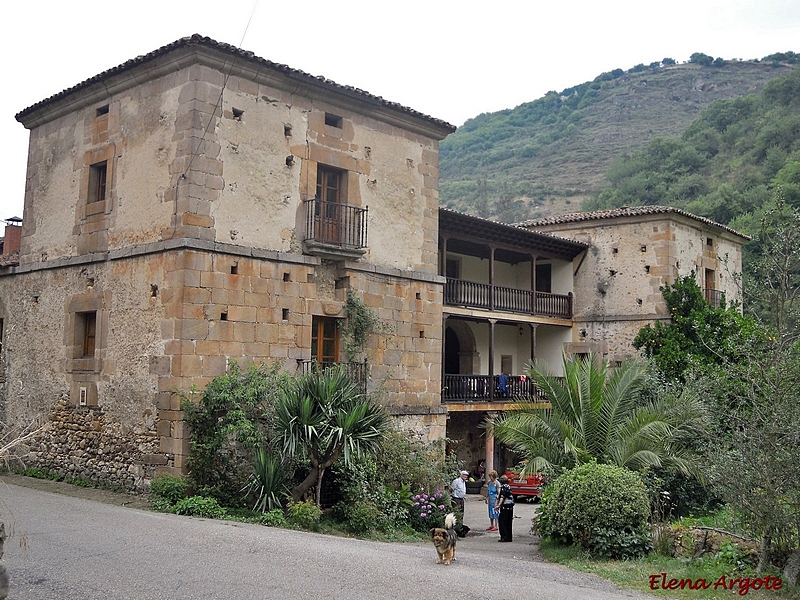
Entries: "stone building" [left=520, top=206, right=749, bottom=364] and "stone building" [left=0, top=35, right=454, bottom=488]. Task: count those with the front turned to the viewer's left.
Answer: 0

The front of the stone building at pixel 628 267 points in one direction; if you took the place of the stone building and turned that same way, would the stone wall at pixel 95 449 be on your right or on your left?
on your right

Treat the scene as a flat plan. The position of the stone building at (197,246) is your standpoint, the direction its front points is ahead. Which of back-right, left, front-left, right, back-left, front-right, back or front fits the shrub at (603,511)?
front

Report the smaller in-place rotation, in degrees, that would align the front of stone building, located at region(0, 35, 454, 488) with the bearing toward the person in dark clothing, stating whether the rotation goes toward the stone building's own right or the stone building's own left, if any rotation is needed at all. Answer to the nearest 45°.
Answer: approximately 45° to the stone building's own left

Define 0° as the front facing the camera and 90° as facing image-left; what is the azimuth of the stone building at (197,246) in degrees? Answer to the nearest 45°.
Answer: approximately 315°

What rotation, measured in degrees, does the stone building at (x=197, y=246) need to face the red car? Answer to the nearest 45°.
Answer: approximately 90° to its left

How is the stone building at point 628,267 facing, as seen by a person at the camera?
facing the viewer and to the right of the viewer

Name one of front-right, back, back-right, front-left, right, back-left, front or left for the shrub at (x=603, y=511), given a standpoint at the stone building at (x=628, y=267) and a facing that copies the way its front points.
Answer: front-right
